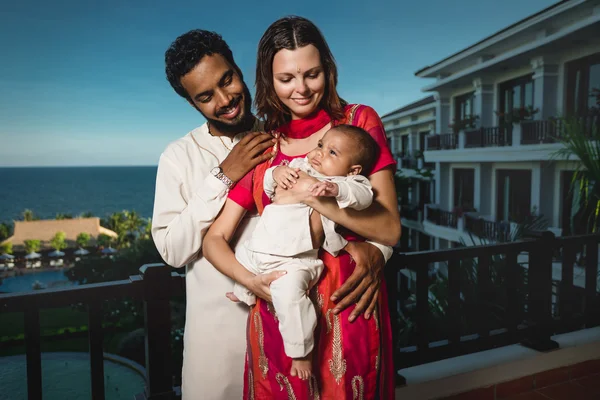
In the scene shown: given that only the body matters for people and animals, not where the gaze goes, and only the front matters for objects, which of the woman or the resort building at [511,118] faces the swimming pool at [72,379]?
the resort building

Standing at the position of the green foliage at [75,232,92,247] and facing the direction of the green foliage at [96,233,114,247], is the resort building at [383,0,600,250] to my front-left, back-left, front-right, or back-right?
front-right

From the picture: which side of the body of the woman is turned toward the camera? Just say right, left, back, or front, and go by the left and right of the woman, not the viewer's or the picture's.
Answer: front

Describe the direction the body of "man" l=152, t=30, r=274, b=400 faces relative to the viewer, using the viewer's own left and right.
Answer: facing the viewer and to the right of the viewer

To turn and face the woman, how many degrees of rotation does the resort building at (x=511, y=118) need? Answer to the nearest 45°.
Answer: approximately 45° to its left

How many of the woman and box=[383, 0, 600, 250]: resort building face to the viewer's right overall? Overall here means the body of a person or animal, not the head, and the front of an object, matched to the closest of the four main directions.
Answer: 0

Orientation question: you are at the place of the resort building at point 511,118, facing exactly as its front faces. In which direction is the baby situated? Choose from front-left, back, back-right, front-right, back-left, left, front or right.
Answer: front-left

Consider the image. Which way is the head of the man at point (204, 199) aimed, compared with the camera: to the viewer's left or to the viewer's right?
to the viewer's right

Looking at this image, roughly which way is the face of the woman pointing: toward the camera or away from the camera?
toward the camera

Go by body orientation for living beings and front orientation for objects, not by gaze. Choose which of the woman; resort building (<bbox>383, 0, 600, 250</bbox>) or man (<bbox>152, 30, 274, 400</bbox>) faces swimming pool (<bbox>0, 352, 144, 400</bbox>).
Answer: the resort building

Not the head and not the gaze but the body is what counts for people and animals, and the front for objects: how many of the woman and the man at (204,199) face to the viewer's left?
0

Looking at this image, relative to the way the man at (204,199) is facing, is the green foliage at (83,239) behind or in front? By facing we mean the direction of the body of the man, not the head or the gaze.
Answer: behind

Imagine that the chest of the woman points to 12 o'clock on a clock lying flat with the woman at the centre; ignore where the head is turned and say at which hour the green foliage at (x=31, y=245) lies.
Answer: The green foliage is roughly at 5 o'clock from the woman.

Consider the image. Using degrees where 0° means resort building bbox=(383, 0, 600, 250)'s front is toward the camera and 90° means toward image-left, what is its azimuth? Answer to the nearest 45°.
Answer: approximately 45°
